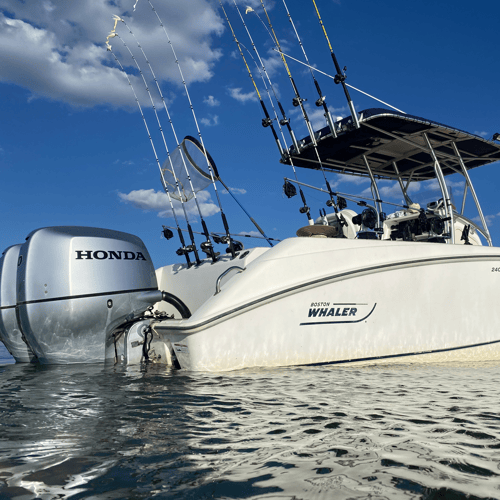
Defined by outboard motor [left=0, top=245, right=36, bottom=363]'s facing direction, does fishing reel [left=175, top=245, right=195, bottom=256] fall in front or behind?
in front

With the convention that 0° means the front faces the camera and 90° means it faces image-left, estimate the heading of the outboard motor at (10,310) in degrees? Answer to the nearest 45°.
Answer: approximately 270°

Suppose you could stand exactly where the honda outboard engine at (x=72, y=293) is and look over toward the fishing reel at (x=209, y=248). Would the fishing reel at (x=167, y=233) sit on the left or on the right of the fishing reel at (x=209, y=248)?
left

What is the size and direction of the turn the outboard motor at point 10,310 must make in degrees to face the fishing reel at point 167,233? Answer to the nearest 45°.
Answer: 0° — it already faces it

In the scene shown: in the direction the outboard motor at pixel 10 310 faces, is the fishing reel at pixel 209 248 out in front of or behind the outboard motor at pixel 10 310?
in front

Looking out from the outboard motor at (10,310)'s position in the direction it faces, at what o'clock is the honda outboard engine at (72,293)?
The honda outboard engine is roughly at 2 o'clock from the outboard motor.
